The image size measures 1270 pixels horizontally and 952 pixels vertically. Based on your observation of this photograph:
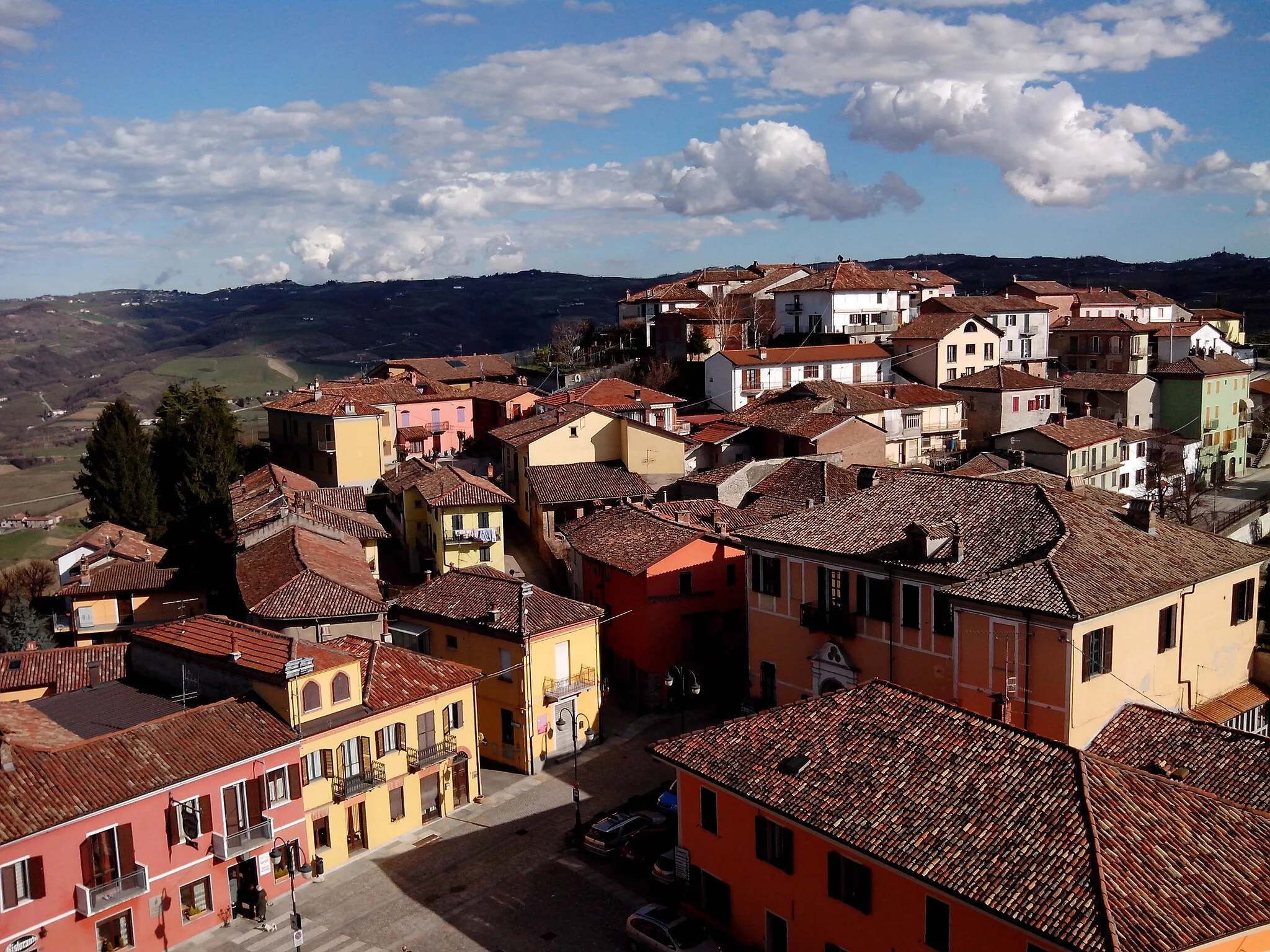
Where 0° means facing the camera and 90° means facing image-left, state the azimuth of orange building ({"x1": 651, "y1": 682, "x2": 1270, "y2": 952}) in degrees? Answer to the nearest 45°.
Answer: approximately 45°

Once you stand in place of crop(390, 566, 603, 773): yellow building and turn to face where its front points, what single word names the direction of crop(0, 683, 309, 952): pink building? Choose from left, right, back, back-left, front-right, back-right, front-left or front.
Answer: right

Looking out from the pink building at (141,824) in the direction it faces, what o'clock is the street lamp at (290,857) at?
The street lamp is roughly at 10 o'clock from the pink building.

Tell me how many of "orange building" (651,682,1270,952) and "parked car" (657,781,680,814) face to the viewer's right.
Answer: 0

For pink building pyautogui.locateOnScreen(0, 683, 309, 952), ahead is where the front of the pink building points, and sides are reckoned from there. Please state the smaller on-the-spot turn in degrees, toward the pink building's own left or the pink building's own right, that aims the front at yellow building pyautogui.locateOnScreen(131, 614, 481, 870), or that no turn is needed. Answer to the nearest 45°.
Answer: approximately 90° to the pink building's own left

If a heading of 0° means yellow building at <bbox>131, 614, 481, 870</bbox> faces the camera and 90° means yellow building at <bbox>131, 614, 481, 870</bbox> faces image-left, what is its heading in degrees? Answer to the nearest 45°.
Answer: approximately 315°

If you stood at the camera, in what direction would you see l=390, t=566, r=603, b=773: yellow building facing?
facing the viewer and to the right of the viewer

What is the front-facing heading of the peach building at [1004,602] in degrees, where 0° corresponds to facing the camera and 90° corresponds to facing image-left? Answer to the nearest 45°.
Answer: approximately 45°

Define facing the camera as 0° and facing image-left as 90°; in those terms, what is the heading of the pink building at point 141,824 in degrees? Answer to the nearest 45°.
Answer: approximately 315°

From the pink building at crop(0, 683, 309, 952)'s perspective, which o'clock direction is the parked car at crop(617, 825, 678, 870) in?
The parked car is roughly at 11 o'clock from the pink building.

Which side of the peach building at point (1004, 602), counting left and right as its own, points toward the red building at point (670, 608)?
right

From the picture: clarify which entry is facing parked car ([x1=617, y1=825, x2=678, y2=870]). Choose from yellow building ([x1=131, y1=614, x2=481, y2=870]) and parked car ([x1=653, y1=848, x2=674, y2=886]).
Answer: the yellow building
